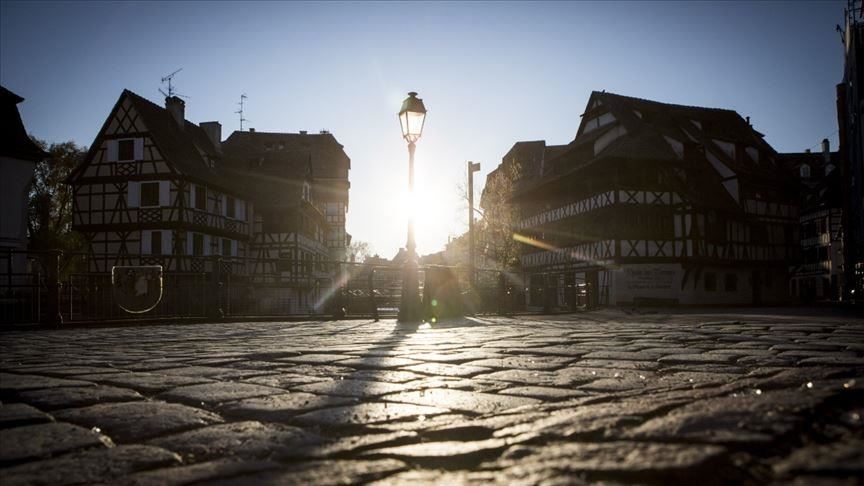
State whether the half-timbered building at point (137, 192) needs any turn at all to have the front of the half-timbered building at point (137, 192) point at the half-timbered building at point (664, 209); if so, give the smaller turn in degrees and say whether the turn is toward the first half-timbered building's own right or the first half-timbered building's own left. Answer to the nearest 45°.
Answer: approximately 90° to the first half-timbered building's own left

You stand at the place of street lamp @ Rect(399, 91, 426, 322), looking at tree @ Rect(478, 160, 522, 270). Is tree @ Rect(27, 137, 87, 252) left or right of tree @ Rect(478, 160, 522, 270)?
left

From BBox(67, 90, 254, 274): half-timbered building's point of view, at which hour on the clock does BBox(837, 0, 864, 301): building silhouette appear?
The building silhouette is roughly at 10 o'clock from the half-timbered building.

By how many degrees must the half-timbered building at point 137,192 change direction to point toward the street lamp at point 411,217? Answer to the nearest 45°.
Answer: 0° — it already faces it

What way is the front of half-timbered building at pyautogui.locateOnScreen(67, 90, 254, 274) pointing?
toward the camera

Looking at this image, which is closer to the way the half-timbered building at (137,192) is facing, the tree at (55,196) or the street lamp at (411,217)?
the street lamp

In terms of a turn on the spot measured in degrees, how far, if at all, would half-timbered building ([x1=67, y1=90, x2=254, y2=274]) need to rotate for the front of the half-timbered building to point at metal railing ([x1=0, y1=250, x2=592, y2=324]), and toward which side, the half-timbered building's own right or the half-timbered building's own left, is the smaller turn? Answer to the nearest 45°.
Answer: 0° — it already faces it

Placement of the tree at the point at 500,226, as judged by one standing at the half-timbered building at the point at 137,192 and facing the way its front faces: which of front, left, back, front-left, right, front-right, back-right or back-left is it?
left

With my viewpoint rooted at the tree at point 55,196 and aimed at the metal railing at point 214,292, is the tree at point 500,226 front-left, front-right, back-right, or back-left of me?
front-left

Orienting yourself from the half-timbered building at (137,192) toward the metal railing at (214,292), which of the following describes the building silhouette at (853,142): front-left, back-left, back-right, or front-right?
front-left

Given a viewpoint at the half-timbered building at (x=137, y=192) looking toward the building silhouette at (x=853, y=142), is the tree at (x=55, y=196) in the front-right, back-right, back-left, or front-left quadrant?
back-left

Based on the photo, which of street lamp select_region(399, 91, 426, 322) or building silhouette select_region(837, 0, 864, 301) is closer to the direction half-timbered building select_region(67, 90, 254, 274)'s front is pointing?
the street lamp
